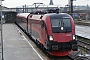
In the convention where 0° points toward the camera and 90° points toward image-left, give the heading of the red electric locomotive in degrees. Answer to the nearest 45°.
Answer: approximately 315°
